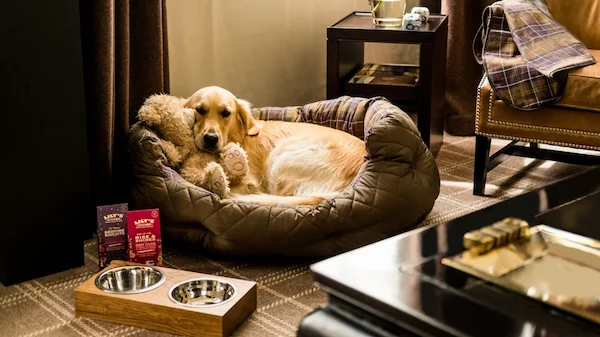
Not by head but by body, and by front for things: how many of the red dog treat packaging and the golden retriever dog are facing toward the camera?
1

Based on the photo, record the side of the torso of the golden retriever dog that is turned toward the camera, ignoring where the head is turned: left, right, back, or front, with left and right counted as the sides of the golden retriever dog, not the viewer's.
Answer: left

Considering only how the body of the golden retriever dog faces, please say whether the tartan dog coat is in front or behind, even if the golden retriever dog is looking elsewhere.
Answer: behind

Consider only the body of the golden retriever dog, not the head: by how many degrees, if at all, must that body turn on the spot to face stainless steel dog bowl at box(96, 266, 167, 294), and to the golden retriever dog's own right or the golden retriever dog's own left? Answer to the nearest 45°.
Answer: approximately 45° to the golden retriever dog's own left

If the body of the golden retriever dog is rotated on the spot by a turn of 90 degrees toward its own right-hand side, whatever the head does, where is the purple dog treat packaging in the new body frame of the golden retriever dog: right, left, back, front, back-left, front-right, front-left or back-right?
back-left

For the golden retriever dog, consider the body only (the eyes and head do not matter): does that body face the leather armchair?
no

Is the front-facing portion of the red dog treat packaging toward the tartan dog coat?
no

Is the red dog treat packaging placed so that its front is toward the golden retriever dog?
no

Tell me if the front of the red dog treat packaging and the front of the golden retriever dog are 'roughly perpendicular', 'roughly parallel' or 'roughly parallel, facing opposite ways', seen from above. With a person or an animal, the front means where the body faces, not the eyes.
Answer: roughly perpendicular

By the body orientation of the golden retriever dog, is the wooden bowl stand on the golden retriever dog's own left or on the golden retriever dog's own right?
on the golden retriever dog's own left

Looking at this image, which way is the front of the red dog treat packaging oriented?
toward the camera
